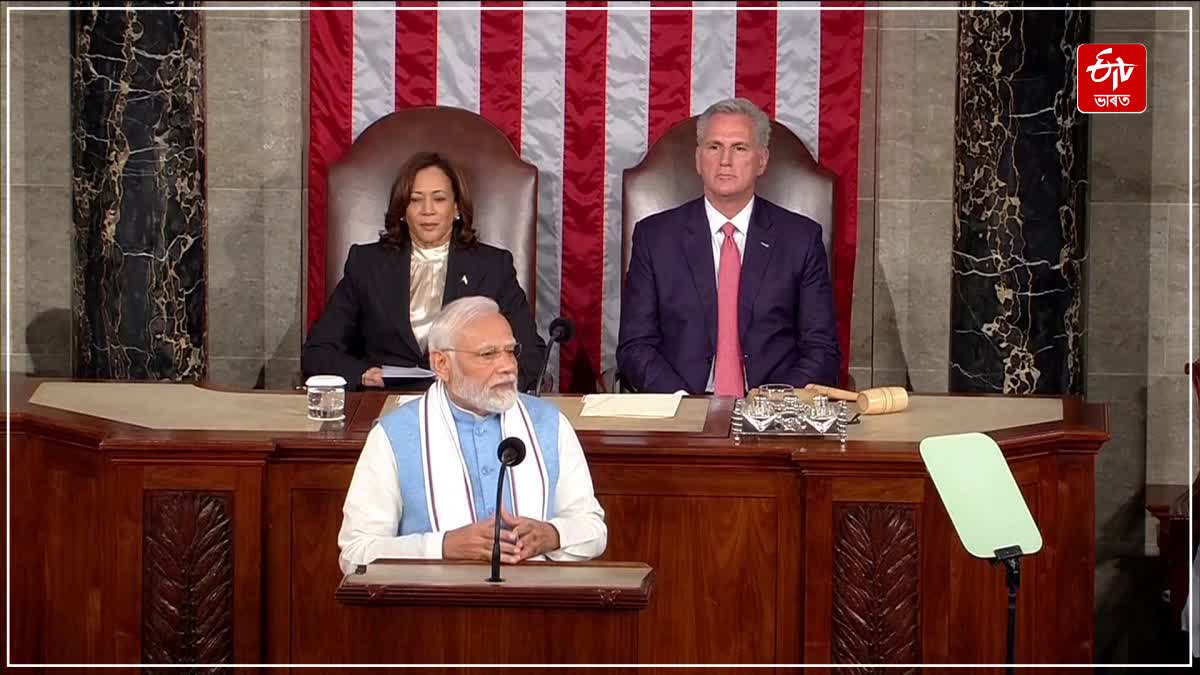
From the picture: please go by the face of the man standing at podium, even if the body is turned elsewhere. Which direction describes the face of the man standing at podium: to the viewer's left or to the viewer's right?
to the viewer's right

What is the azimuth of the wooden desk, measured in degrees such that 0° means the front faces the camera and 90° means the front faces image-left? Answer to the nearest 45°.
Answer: approximately 0°

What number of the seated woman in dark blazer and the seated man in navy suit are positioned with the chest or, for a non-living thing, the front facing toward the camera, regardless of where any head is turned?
2

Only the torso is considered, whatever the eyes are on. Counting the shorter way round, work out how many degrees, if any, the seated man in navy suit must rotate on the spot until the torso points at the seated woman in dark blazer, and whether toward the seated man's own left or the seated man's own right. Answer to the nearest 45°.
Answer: approximately 90° to the seated man's own right

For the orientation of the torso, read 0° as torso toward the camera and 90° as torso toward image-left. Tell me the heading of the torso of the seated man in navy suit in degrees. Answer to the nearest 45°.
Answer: approximately 0°
